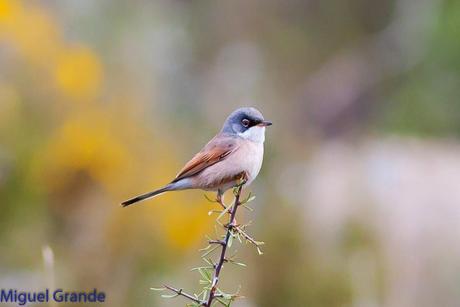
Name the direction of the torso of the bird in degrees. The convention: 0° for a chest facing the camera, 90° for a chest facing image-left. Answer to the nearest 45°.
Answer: approximately 270°
